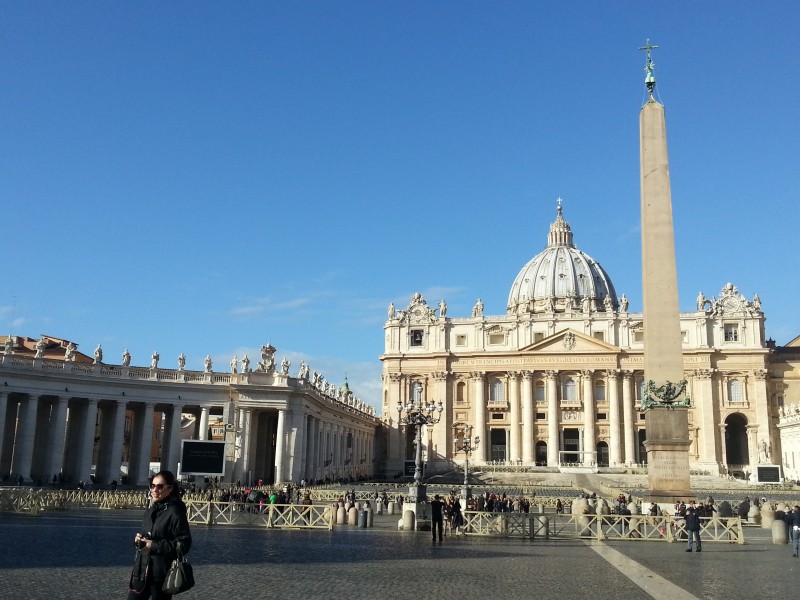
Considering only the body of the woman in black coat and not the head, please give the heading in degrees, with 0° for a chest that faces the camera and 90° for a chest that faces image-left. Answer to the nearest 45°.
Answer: approximately 45°

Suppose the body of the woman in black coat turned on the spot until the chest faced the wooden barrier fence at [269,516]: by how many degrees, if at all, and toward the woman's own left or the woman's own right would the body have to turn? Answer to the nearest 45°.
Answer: approximately 135° to the woman's own right

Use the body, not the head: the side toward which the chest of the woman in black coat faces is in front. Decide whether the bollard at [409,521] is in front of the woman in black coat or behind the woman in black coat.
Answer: behind

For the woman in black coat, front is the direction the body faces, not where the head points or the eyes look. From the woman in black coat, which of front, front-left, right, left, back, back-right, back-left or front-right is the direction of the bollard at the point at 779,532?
back

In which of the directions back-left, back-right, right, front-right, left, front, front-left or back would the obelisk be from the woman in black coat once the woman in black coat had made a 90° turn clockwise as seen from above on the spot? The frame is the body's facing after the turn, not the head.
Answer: right

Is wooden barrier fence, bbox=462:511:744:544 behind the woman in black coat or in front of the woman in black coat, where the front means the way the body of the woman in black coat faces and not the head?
behind
